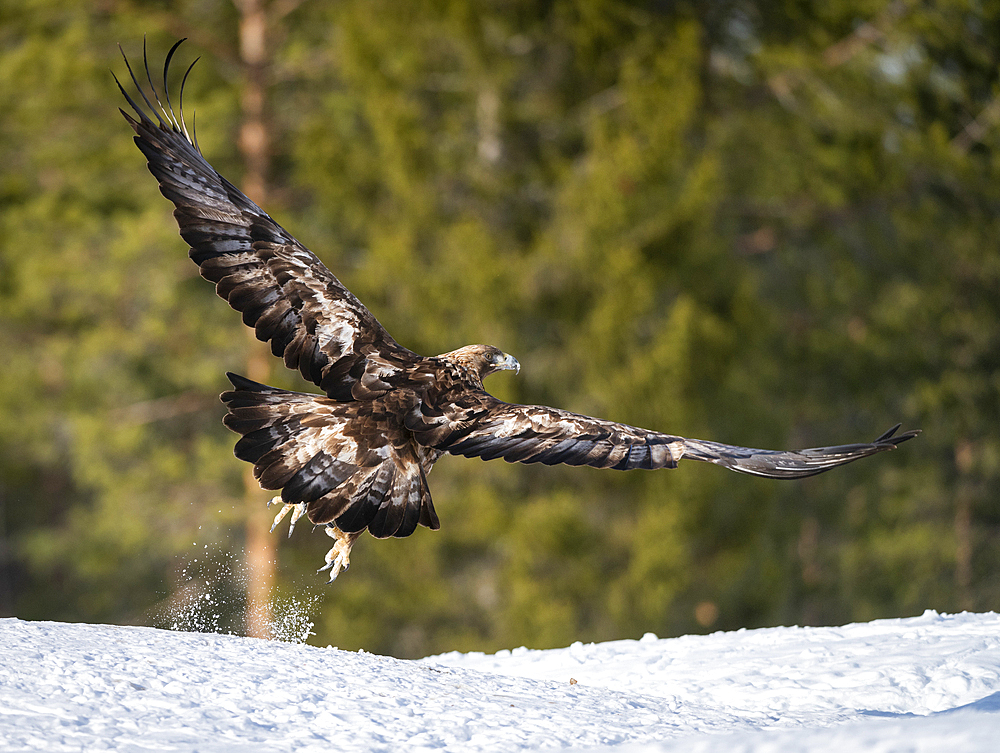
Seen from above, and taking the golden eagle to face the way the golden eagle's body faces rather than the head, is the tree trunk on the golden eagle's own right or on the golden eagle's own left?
on the golden eagle's own left

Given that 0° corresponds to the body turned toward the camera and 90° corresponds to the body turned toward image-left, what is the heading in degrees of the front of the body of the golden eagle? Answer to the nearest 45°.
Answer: approximately 225°
